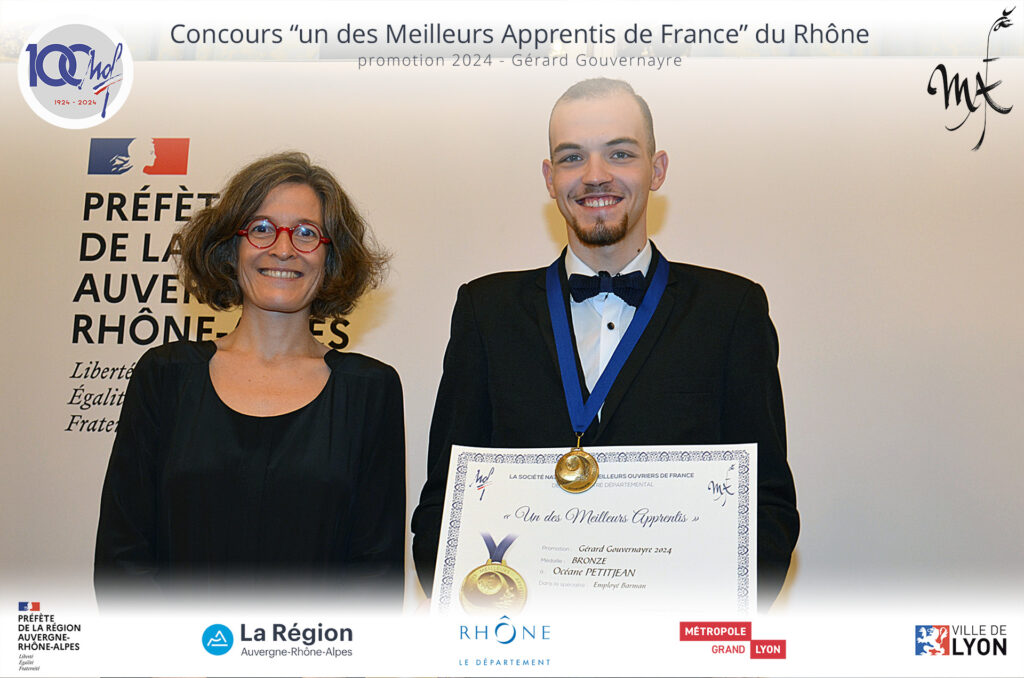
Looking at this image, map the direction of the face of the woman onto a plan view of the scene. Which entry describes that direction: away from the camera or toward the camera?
toward the camera

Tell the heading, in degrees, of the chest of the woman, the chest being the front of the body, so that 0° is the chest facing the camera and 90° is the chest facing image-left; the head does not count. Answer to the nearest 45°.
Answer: approximately 0°

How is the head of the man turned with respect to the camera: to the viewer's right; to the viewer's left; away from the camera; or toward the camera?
toward the camera

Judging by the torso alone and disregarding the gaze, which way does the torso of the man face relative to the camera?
toward the camera
